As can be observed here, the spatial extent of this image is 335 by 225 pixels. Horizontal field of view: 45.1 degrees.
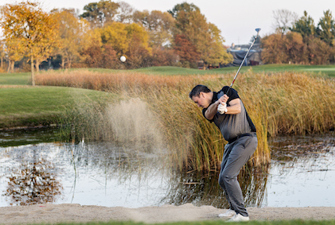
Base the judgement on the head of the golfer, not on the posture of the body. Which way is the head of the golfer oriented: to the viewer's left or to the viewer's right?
to the viewer's left

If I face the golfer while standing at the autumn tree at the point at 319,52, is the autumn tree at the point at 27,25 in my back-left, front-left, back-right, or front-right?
front-right

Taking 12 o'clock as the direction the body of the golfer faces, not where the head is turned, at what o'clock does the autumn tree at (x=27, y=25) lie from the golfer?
The autumn tree is roughly at 2 o'clock from the golfer.

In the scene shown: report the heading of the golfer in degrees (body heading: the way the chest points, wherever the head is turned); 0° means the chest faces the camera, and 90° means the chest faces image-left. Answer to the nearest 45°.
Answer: approximately 90°

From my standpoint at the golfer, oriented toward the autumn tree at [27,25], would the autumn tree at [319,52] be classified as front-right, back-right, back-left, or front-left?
front-right

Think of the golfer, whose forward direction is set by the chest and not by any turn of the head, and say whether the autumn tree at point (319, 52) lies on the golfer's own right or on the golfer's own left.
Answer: on the golfer's own right

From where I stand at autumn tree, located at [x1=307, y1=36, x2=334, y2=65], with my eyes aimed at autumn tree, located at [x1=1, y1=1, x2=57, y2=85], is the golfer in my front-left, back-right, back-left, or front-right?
front-left
